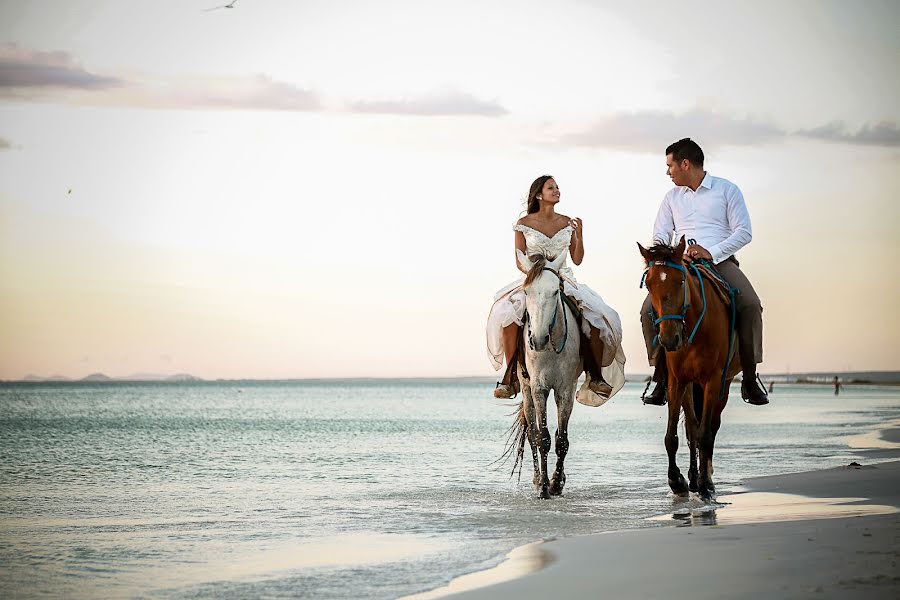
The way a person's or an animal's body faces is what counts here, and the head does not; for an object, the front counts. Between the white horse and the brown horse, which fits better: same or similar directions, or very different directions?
same or similar directions

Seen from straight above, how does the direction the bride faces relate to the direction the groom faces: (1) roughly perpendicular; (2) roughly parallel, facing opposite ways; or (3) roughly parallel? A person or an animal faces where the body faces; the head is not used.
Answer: roughly parallel

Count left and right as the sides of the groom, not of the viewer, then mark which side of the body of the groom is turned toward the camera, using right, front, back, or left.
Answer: front

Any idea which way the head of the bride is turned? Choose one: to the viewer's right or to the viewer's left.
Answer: to the viewer's right

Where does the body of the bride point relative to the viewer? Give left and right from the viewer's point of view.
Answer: facing the viewer

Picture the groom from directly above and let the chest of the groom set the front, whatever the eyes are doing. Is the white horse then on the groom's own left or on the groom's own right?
on the groom's own right

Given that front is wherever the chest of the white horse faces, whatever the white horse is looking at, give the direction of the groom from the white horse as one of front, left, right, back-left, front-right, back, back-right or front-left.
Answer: left

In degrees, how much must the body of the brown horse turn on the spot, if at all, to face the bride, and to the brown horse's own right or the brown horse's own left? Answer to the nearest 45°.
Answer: approximately 135° to the brown horse's own right

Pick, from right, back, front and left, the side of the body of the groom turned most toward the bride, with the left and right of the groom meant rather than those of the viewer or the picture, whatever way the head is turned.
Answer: right

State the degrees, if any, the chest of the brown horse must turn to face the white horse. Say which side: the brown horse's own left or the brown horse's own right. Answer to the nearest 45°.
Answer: approximately 135° to the brown horse's own right

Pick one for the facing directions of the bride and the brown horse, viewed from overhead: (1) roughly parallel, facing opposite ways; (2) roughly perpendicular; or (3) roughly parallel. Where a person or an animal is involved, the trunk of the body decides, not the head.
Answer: roughly parallel

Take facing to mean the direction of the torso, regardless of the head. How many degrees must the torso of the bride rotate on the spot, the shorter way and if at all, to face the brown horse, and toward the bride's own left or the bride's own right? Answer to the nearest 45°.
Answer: approximately 45° to the bride's own left
